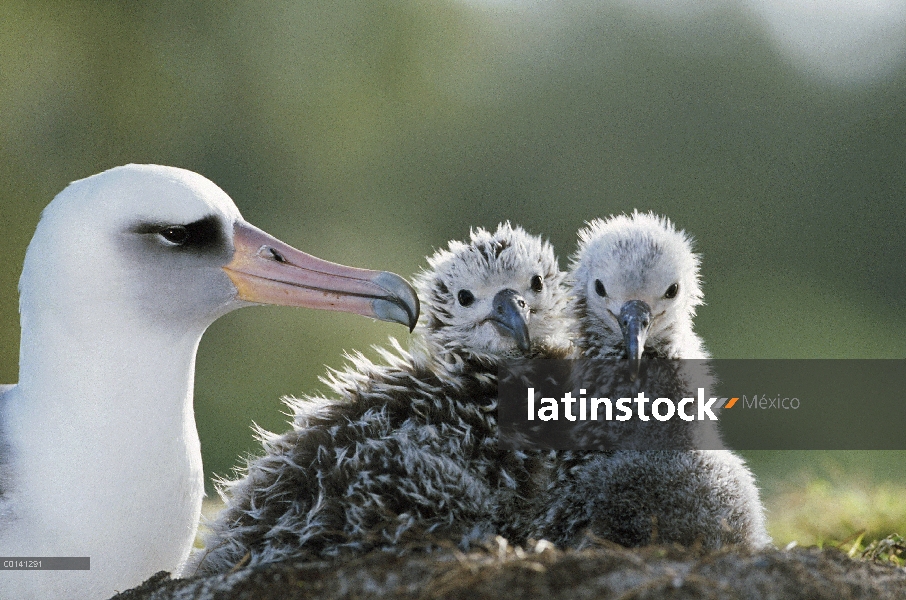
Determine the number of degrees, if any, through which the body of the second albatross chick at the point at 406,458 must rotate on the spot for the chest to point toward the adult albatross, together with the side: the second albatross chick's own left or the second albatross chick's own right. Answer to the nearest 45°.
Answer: approximately 135° to the second albatross chick's own right

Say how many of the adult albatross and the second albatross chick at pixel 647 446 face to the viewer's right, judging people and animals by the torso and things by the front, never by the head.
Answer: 1

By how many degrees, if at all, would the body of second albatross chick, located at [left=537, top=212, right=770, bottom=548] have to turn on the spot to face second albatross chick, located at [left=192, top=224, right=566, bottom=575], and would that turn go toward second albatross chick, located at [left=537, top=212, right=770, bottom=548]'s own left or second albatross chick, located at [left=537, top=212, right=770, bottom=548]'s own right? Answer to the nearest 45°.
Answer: approximately 45° to second albatross chick, located at [left=537, top=212, right=770, bottom=548]'s own right

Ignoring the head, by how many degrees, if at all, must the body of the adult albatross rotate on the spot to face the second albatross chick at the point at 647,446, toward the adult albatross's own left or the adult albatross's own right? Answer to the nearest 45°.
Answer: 0° — it already faces it

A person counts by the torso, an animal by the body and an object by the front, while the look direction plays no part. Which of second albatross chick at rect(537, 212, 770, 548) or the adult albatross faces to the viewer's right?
the adult albatross

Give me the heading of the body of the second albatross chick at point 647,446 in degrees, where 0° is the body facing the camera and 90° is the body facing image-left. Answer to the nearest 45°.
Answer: approximately 0°

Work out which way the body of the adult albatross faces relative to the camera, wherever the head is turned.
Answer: to the viewer's right

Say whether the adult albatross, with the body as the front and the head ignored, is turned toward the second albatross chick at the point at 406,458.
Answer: yes

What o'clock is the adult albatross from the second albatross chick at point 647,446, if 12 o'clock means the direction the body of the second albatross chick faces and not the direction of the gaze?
The adult albatross is roughly at 2 o'clock from the second albatross chick.

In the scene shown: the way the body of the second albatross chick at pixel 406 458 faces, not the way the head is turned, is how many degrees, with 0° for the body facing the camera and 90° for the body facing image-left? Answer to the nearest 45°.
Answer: approximately 315°
